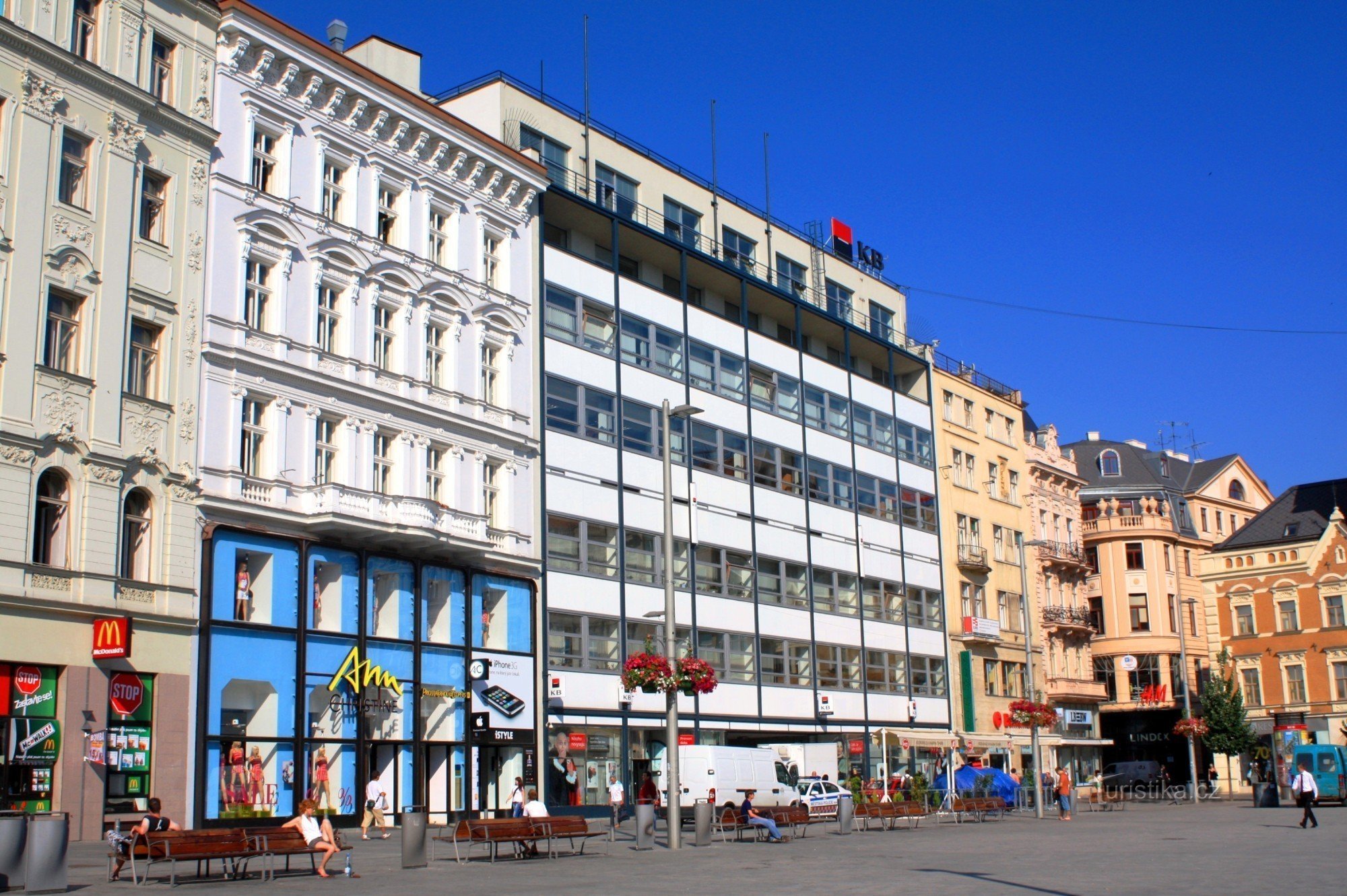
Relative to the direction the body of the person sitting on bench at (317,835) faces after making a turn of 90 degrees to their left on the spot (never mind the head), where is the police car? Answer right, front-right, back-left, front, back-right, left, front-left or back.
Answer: front

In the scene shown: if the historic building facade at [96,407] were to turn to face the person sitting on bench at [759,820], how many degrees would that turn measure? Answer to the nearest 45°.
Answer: approximately 45° to its left

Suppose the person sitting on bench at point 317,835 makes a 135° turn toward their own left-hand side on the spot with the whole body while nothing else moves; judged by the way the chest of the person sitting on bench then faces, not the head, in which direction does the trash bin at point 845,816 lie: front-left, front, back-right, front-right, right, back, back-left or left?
front-right

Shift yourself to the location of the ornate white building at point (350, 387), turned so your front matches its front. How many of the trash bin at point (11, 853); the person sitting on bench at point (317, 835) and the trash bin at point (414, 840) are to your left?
0

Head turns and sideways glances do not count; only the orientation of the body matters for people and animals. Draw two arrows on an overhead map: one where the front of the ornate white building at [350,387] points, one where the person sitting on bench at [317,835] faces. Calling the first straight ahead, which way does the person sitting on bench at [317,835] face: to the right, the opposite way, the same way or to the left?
the same way

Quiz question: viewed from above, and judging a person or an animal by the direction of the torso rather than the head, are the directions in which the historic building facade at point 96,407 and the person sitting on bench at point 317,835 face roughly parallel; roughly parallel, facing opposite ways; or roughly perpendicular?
roughly parallel

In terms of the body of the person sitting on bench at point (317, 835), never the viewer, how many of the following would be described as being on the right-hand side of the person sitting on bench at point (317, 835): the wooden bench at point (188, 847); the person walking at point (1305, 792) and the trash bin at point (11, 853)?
2

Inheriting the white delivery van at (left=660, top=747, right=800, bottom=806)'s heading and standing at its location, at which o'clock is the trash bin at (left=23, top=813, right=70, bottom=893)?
The trash bin is roughly at 5 o'clock from the white delivery van.

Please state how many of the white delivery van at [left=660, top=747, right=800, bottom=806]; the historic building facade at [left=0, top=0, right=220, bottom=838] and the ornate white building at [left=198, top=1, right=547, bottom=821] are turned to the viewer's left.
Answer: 0

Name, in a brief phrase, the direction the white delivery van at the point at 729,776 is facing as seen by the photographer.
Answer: facing away from the viewer and to the right of the viewer

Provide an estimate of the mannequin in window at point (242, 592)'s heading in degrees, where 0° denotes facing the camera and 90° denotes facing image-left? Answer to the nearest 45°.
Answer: approximately 315°

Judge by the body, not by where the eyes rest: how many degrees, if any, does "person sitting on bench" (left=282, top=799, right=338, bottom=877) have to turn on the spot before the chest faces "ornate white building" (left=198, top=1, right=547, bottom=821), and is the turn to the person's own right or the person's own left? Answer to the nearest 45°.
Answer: approximately 135° to the person's own left

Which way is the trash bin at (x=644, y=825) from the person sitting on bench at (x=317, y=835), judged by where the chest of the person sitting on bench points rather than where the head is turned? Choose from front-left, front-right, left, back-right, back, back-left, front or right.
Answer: left
